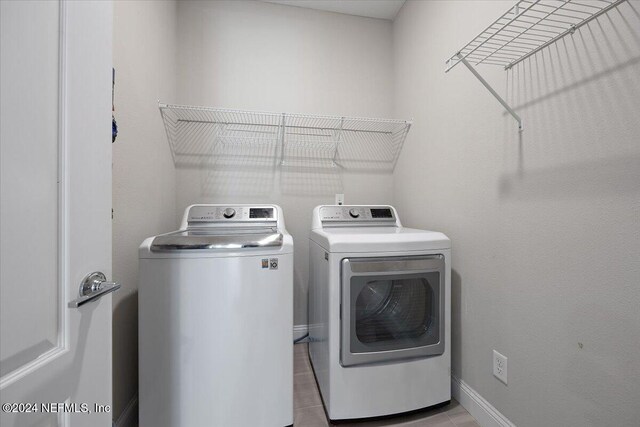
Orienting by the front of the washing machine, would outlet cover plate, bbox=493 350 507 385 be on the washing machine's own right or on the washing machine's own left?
on the washing machine's own left

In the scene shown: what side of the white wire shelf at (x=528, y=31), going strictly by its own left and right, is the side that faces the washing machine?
front

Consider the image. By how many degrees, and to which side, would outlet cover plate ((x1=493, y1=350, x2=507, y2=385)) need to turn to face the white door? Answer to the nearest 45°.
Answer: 0° — it already faces it

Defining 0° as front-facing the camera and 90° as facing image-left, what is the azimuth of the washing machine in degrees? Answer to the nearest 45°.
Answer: approximately 0°

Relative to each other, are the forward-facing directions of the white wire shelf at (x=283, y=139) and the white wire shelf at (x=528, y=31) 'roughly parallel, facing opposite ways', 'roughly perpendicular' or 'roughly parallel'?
roughly perpendicular

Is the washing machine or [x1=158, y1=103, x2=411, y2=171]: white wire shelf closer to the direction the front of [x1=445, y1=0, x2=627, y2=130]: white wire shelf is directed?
the washing machine

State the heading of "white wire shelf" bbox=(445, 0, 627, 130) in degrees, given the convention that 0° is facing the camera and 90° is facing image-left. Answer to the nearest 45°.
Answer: approximately 45°

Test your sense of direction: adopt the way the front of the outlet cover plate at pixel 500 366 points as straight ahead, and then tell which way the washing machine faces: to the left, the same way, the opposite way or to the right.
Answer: to the left

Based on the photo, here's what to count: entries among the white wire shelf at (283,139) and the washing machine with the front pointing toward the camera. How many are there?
2

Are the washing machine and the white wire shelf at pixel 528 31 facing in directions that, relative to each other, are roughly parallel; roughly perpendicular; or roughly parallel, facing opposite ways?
roughly perpendicular
